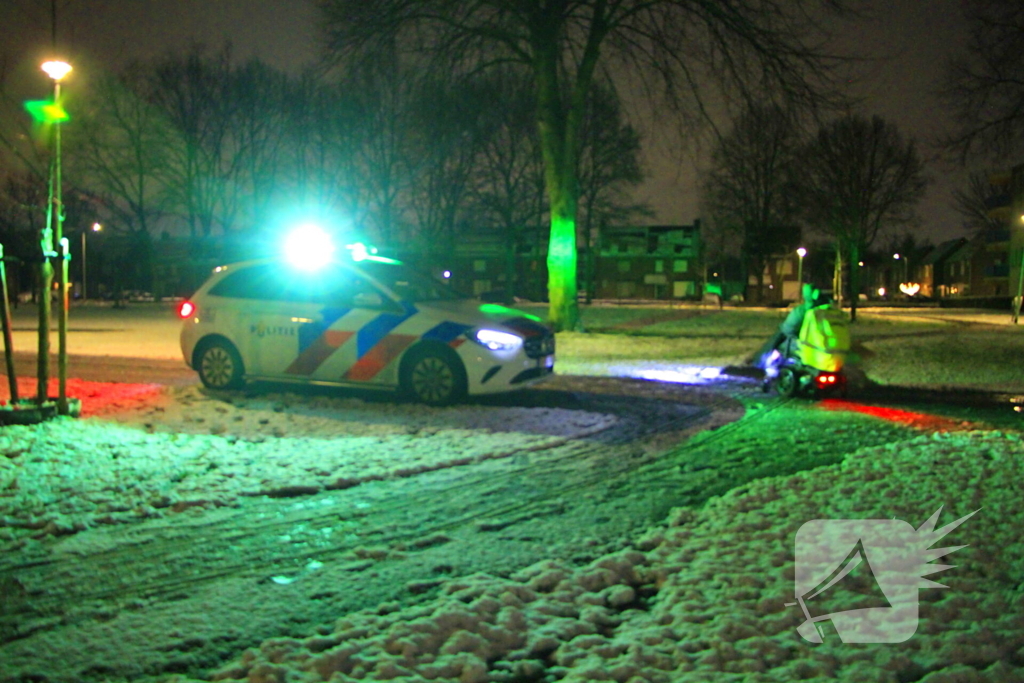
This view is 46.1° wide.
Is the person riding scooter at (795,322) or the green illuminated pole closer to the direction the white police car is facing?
the person riding scooter

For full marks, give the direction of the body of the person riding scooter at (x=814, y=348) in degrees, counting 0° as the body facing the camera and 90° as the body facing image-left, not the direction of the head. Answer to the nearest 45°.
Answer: approximately 135°

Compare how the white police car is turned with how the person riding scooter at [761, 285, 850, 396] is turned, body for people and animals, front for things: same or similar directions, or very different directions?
very different directions

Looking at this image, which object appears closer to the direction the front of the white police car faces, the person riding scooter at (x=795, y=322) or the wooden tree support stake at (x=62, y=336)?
the person riding scooter

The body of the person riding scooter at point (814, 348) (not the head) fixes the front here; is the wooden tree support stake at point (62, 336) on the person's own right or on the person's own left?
on the person's own left

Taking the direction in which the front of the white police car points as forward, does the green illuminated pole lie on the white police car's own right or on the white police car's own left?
on the white police car's own right

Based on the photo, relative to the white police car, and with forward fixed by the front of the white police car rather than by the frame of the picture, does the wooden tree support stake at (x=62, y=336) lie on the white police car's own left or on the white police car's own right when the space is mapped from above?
on the white police car's own right

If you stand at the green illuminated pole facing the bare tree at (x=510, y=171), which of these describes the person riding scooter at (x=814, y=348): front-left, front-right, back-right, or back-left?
front-right

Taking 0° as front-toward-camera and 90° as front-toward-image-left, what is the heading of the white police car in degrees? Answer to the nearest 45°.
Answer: approximately 315°

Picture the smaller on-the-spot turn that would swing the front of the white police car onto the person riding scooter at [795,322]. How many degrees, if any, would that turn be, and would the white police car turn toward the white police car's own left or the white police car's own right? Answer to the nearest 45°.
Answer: approximately 45° to the white police car's own left

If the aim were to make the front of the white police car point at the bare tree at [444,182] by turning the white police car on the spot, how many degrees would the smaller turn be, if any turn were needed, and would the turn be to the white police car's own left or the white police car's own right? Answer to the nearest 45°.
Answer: approximately 135° to the white police car's own left

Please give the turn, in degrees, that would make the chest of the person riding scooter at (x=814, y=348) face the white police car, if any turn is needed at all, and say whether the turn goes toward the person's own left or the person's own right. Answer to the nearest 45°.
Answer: approximately 90° to the person's own left

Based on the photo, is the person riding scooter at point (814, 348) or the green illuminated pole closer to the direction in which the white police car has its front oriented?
the person riding scooter

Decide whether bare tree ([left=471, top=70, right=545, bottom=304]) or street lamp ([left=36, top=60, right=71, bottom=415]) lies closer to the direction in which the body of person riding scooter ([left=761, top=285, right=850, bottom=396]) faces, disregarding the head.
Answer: the bare tree

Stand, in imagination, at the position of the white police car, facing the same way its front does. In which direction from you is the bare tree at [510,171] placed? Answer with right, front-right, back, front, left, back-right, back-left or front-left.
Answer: back-left
